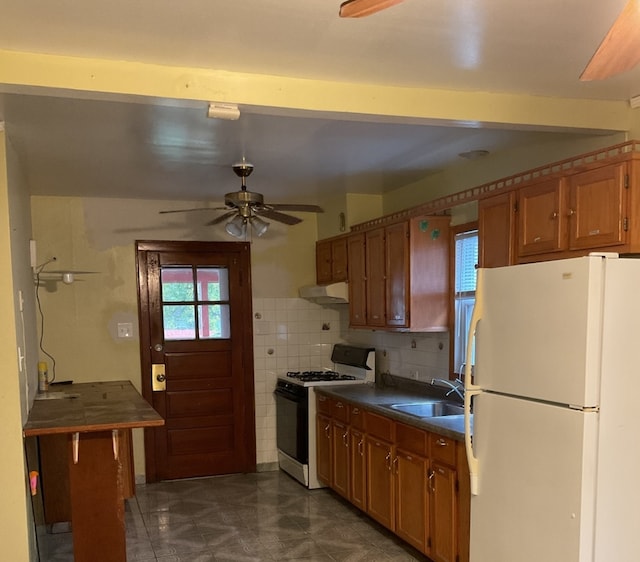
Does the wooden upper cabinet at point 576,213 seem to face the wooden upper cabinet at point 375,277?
no

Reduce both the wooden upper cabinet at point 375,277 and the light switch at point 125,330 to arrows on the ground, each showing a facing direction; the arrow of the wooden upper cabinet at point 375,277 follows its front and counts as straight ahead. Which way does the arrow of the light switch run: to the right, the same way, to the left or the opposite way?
to the left

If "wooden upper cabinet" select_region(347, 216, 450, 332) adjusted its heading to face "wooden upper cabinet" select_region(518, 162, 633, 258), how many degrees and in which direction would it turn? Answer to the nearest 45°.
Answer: approximately 90° to its left

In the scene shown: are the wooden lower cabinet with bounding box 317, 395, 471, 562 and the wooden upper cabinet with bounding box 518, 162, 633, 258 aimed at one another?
no

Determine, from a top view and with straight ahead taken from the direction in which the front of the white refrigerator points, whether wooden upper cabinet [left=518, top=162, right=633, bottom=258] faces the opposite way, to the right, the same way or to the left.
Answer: the same way

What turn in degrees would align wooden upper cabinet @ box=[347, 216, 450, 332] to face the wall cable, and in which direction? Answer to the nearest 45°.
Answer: approximately 45° to its right

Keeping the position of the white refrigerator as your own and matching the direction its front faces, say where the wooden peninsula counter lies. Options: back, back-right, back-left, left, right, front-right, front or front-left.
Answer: front-right

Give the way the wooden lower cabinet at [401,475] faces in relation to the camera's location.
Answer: facing the viewer and to the left of the viewer

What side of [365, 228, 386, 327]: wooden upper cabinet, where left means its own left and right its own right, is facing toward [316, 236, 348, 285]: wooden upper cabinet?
right

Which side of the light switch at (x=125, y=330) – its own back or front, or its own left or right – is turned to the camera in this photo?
front

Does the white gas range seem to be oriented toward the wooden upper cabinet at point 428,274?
no

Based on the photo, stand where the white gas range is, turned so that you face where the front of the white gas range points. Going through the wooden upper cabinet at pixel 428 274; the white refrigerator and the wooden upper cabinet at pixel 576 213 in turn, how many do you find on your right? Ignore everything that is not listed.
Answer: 0

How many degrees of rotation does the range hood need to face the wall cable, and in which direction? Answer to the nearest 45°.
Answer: approximately 45° to its right

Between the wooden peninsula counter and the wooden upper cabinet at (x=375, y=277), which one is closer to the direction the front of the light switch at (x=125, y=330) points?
the wooden peninsula counter

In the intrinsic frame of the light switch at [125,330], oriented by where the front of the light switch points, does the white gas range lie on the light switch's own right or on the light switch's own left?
on the light switch's own left

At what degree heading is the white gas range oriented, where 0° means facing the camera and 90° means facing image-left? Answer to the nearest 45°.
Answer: approximately 45°

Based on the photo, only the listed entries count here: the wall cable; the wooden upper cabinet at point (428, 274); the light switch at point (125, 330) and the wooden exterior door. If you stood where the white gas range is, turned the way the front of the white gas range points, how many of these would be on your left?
1

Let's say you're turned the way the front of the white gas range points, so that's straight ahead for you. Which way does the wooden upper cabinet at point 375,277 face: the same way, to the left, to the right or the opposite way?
the same way
